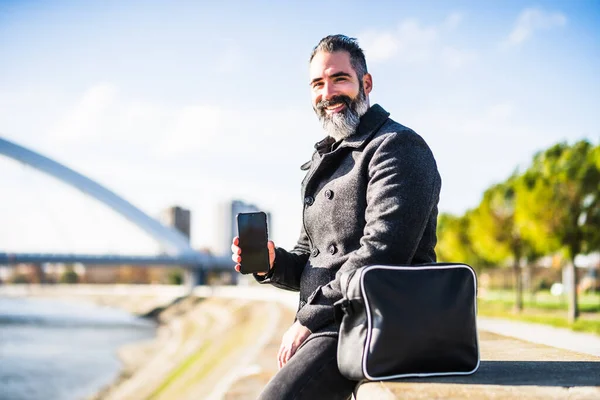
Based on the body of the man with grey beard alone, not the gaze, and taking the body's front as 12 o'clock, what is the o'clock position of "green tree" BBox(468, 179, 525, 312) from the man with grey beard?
The green tree is roughly at 5 o'clock from the man with grey beard.

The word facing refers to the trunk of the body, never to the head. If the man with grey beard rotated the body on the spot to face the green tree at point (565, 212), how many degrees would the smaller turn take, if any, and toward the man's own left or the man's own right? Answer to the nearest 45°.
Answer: approximately 135° to the man's own right

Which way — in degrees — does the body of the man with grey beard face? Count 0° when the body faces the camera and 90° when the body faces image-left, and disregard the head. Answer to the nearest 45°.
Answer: approximately 45°
